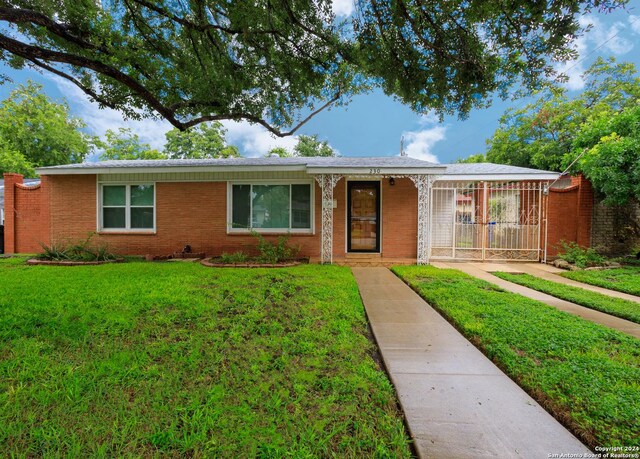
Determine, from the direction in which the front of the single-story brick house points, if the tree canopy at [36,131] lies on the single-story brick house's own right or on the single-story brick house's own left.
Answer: on the single-story brick house's own right

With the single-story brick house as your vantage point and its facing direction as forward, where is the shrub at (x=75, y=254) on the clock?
The shrub is roughly at 3 o'clock from the single-story brick house.

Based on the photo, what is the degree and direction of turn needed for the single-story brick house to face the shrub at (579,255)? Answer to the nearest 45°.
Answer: approximately 90° to its left

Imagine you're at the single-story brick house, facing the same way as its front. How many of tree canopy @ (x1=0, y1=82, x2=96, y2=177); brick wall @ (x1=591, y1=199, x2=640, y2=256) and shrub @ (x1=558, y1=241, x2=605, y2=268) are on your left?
2

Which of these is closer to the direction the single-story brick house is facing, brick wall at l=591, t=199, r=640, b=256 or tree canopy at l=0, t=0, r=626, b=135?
the tree canopy

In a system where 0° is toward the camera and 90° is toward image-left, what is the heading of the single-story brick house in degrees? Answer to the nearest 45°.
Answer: approximately 0°

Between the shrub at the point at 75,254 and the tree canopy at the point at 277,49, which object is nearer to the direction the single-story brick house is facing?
the tree canopy

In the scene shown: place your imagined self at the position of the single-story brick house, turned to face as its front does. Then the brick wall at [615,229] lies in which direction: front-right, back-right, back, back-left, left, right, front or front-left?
left

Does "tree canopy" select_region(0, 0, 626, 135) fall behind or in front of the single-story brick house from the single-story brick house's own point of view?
in front

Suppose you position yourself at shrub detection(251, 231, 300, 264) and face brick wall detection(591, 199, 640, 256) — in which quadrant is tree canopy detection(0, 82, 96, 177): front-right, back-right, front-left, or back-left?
back-left
